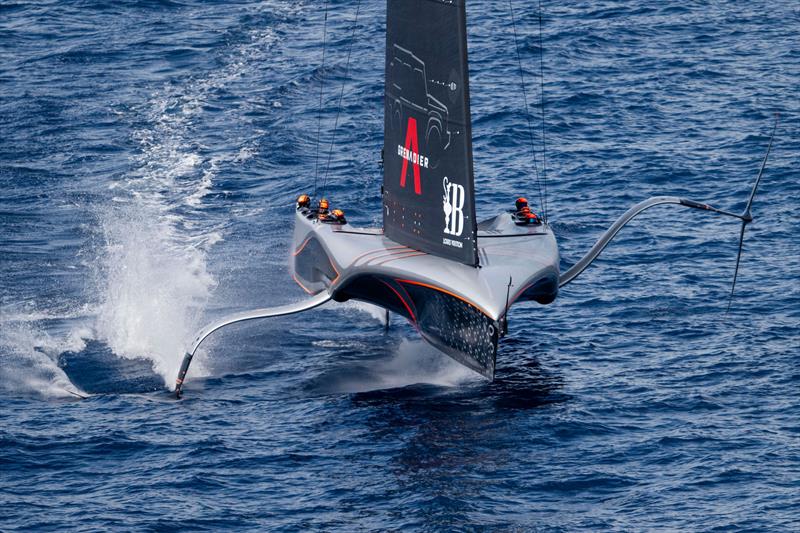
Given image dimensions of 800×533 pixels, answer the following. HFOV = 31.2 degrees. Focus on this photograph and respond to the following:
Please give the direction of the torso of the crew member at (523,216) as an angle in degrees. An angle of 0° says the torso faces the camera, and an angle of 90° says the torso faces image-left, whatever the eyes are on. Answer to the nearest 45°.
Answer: approximately 315°

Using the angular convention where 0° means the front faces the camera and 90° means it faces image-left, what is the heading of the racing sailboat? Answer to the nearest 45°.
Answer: approximately 315°

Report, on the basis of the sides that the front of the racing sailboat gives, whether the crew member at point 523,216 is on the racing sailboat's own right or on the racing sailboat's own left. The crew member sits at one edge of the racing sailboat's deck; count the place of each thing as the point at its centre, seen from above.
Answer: on the racing sailboat's own left
